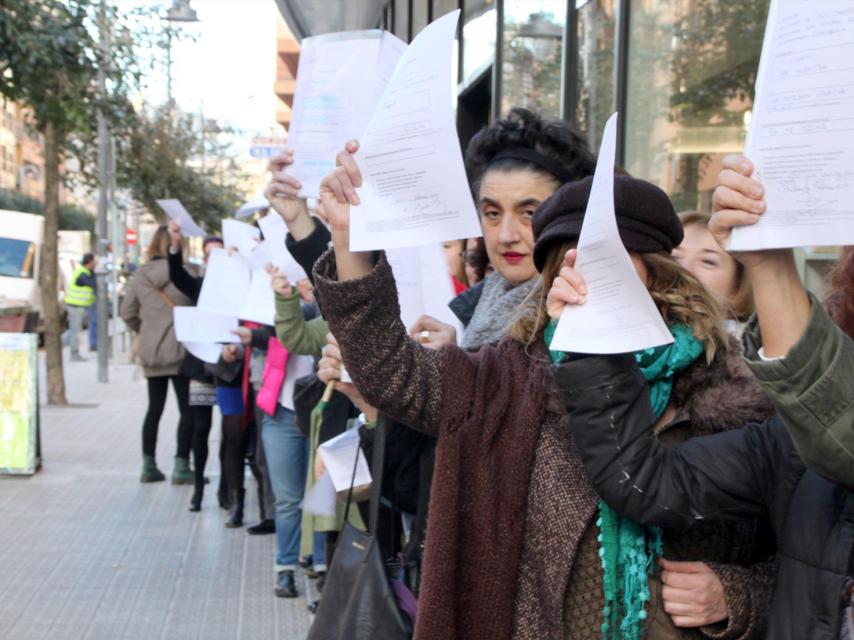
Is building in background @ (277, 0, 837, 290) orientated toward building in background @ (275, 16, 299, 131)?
no

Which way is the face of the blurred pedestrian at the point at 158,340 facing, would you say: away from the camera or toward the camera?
away from the camera

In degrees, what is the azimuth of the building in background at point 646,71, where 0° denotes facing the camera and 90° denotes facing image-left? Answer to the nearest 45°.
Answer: approximately 45°

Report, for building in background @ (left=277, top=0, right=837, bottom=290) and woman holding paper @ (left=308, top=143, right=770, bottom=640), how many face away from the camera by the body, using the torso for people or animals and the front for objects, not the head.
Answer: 0

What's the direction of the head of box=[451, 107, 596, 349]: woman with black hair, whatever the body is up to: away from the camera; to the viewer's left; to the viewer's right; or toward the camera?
toward the camera

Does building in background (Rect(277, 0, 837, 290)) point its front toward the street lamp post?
no

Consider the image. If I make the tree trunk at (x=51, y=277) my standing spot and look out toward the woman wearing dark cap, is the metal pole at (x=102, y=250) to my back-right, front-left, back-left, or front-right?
back-left

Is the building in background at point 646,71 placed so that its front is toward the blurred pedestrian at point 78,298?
no

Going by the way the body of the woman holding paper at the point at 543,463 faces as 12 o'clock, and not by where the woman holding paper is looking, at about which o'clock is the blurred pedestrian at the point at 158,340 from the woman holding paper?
The blurred pedestrian is roughly at 5 o'clock from the woman holding paper.

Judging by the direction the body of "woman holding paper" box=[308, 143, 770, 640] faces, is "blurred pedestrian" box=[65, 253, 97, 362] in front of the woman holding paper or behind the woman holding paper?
behind

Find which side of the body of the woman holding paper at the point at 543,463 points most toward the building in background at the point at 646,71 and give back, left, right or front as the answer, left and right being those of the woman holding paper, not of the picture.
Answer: back

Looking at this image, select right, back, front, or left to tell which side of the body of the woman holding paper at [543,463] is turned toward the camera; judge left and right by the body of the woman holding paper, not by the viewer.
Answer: front
